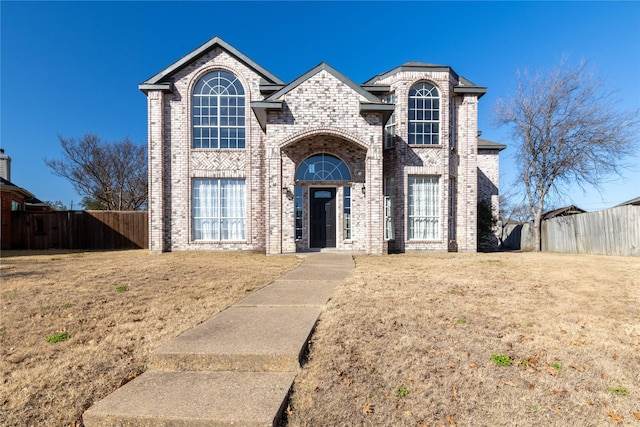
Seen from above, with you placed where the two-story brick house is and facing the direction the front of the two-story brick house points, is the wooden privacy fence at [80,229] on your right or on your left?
on your right

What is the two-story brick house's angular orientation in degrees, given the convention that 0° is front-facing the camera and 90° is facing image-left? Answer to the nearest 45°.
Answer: approximately 0°
